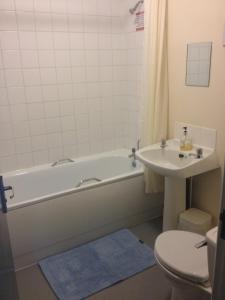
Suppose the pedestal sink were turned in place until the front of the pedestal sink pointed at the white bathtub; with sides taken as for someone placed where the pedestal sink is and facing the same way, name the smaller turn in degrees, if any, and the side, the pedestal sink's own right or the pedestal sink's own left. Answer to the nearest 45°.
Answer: approximately 45° to the pedestal sink's own right

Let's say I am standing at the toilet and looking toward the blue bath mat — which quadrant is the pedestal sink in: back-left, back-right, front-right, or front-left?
front-right

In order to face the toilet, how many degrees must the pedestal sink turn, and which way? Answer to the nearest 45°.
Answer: approximately 45° to its left

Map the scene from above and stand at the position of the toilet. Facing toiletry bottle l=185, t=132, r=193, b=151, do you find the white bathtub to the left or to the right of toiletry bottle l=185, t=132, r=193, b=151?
left

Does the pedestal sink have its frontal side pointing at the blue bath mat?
yes

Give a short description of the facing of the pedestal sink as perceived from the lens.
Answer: facing the viewer and to the left of the viewer

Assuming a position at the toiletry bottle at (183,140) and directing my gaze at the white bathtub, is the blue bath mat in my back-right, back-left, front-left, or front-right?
front-left
